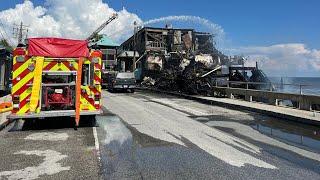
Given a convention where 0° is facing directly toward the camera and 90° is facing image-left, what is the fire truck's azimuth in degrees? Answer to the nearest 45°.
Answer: approximately 180°

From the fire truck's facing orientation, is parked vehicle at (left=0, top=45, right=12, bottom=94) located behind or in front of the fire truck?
in front

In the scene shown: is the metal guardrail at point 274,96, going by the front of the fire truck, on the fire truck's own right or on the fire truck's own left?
on the fire truck's own right

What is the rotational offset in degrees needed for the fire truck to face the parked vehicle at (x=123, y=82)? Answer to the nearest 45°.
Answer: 0° — it already faces it

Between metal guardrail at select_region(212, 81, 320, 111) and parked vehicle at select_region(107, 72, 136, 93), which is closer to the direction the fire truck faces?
the parked vehicle
